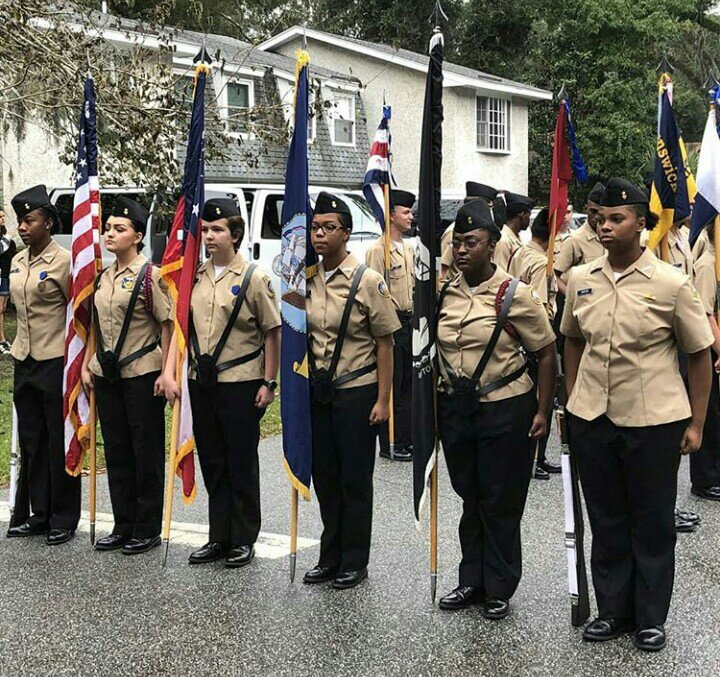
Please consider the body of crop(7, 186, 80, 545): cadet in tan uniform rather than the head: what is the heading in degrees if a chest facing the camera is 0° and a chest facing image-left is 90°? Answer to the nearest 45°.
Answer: approximately 45°

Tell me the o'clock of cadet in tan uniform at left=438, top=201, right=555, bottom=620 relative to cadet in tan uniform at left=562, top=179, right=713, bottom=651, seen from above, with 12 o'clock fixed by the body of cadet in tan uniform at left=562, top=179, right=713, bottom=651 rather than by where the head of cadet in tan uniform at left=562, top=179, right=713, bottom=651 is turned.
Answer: cadet in tan uniform at left=438, top=201, right=555, bottom=620 is roughly at 2 o'clock from cadet in tan uniform at left=562, top=179, right=713, bottom=651.

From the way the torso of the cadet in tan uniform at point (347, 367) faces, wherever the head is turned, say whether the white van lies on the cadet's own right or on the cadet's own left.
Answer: on the cadet's own right

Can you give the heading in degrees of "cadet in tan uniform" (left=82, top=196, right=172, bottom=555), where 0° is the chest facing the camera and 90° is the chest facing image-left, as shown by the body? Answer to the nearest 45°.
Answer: approximately 45°

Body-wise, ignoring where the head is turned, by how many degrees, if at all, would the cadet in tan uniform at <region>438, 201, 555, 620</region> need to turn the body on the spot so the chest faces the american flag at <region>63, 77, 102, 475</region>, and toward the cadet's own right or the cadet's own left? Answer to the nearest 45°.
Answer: approximately 45° to the cadet's own right

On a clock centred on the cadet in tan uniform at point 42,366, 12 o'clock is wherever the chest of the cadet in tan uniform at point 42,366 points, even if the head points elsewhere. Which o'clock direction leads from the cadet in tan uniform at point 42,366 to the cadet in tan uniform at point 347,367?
the cadet in tan uniform at point 347,367 is roughly at 9 o'clock from the cadet in tan uniform at point 42,366.

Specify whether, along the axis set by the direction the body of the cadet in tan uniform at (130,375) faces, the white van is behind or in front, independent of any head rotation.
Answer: behind
